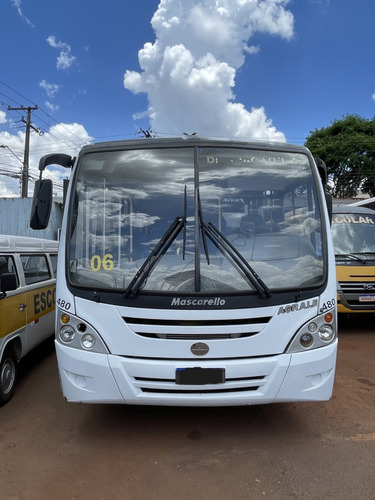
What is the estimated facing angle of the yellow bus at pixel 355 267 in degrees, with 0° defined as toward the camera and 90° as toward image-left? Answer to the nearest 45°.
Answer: approximately 0°

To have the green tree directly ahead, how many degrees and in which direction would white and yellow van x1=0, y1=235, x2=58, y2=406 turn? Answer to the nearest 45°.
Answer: approximately 180°

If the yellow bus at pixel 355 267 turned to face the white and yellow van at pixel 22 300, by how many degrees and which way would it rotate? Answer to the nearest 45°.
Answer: approximately 45° to its right

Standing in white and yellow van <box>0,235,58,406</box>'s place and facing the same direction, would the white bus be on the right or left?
on its left

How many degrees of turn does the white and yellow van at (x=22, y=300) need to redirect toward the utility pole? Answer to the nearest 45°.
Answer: approximately 135° to its right

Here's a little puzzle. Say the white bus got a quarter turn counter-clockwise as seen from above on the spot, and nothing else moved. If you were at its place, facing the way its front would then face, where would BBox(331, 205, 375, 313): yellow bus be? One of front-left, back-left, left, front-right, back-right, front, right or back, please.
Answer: front-left

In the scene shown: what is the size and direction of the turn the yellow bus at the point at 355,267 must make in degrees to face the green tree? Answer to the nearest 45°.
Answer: approximately 180°
